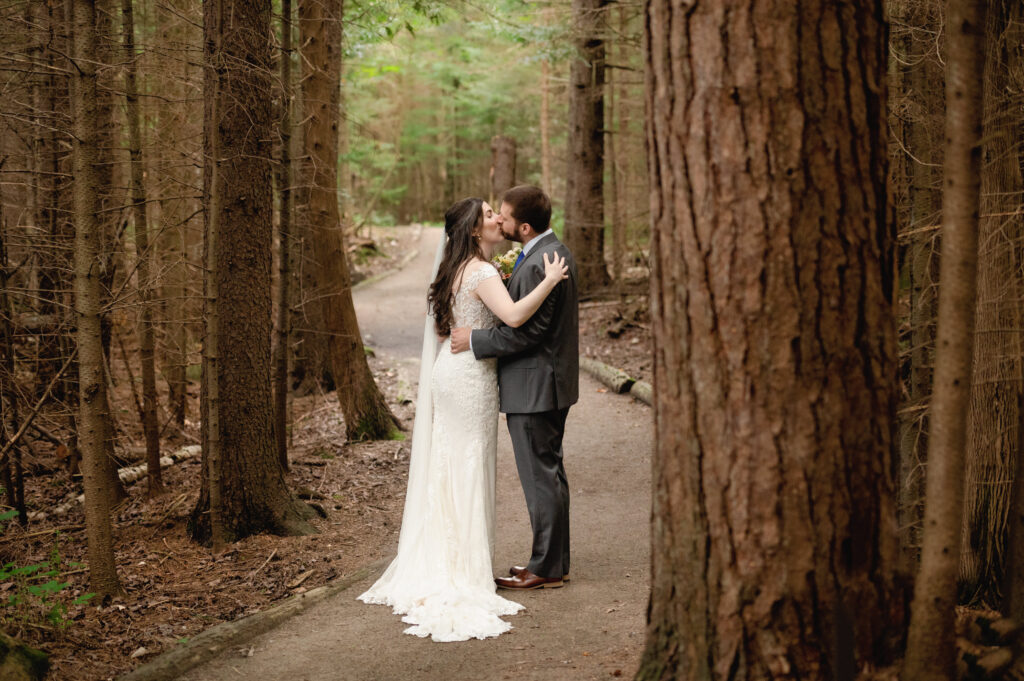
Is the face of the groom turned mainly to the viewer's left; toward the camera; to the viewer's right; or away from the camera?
to the viewer's left

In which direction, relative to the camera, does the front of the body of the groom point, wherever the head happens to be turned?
to the viewer's left

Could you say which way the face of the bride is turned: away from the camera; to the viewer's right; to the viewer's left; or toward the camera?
to the viewer's right

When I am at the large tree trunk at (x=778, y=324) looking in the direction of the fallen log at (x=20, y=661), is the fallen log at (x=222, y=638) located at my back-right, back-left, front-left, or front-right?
front-right

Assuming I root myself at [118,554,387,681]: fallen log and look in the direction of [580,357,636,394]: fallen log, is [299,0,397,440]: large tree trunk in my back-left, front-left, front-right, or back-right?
front-left

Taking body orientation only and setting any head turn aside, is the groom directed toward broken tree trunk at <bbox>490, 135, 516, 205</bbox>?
no

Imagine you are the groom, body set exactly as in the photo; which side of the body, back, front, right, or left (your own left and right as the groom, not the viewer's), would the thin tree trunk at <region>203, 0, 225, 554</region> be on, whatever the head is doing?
front

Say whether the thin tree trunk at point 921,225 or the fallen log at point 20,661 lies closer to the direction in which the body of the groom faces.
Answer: the fallen log

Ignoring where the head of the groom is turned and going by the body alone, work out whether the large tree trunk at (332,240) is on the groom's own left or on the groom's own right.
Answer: on the groom's own right

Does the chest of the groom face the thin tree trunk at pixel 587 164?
no

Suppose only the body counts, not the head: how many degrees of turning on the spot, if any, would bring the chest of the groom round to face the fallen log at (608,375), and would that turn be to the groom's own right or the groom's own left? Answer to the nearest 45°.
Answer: approximately 90° to the groom's own right
